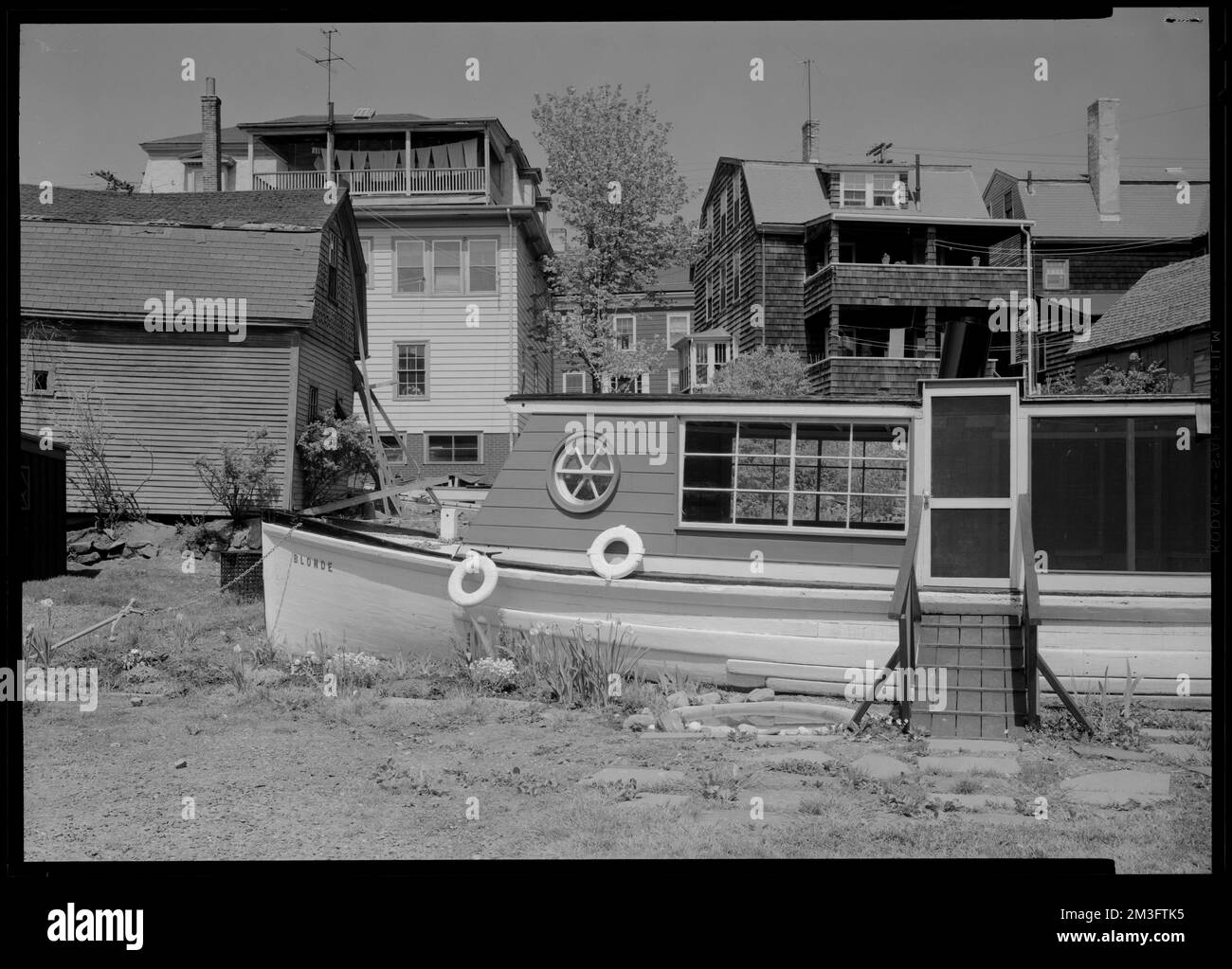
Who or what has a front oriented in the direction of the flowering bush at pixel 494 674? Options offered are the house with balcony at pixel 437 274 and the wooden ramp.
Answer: the house with balcony

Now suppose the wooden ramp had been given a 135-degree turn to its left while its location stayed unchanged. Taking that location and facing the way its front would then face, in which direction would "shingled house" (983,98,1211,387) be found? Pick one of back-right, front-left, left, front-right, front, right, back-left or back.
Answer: front-left

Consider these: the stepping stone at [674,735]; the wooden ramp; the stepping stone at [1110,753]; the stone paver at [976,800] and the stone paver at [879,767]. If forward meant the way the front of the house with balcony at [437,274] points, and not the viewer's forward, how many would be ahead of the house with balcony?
5

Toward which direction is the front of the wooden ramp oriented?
toward the camera

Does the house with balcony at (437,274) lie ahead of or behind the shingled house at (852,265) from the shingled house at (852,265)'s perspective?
ahead

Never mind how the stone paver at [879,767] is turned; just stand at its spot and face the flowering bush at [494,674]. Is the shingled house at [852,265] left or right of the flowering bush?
right

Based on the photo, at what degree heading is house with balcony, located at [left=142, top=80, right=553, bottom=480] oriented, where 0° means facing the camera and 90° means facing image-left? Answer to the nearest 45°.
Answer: approximately 0°

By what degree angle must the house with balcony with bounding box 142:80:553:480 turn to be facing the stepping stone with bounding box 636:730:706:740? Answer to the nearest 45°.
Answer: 0° — it already faces it

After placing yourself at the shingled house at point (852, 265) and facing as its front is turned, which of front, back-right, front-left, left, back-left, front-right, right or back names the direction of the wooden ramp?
front

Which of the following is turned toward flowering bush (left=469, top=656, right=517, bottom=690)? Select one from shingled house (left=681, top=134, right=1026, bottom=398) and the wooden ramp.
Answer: the shingled house

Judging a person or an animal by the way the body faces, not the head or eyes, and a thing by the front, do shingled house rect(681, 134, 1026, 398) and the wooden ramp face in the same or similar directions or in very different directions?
same or similar directions

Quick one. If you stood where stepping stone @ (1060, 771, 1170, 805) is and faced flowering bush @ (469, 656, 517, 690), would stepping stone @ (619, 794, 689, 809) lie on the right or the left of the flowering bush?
left

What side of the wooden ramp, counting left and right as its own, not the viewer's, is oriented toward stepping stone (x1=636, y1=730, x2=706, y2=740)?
right

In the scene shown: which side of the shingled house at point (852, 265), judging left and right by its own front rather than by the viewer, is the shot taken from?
front
